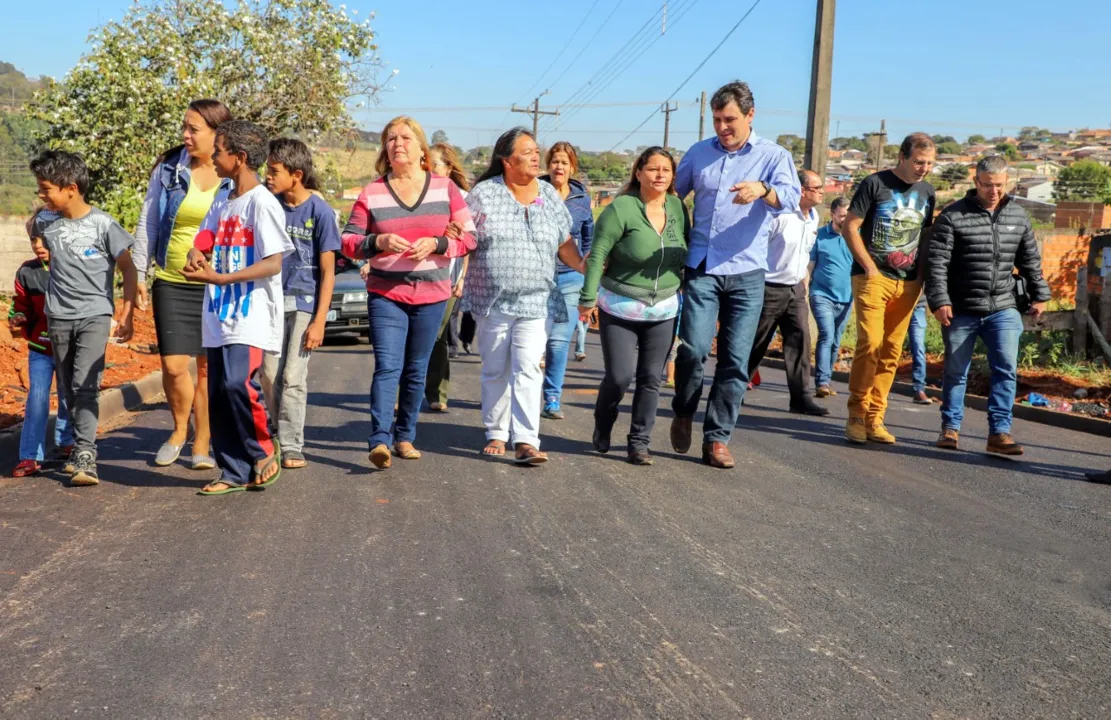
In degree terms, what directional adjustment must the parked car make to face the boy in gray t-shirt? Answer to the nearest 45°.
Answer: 0° — it already faces them

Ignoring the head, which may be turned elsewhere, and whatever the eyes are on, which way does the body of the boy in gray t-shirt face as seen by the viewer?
toward the camera

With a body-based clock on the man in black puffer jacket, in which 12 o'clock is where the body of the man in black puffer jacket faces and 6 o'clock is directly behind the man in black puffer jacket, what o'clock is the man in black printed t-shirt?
The man in black printed t-shirt is roughly at 3 o'clock from the man in black puffer jacket.

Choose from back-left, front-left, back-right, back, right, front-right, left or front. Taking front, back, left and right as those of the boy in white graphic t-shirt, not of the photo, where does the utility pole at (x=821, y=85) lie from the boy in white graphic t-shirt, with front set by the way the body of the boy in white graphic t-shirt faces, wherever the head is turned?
back

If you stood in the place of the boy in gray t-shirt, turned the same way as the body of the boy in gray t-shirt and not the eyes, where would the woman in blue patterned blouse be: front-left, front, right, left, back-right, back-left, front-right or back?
left

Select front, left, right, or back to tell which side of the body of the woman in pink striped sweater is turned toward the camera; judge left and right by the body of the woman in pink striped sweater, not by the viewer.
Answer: front

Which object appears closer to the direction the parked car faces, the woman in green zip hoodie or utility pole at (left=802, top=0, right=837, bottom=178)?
the woman in green zip hoodie

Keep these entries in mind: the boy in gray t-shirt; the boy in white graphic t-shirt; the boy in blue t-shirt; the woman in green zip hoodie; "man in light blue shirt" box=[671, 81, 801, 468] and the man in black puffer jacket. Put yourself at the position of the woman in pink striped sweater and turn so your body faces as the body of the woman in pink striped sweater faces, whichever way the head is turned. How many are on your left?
3

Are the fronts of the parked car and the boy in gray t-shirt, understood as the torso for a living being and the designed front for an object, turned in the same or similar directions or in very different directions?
same or similar directions

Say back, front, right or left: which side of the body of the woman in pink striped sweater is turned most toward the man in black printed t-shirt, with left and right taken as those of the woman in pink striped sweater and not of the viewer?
left

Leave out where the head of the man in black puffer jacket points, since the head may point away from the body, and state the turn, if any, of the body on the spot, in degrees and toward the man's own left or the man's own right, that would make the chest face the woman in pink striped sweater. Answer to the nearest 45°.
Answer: approximately 45° to the man's own right

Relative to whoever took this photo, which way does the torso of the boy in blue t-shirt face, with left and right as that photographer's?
facing the viewer and to the left of the viewer

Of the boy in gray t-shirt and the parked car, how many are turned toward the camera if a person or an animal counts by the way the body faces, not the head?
2

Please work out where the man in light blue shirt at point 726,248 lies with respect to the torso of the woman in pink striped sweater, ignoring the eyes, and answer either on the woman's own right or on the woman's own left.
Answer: on the woman's own left

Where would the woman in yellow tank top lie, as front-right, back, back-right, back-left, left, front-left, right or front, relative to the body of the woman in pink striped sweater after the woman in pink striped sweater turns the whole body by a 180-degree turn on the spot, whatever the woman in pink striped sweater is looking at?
left
